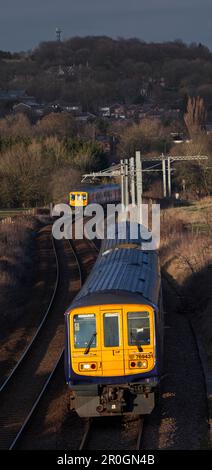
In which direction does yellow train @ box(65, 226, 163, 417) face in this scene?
toward the camera

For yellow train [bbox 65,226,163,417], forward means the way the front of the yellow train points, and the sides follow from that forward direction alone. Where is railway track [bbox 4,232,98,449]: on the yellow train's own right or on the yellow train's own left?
on the yellow train's own right
